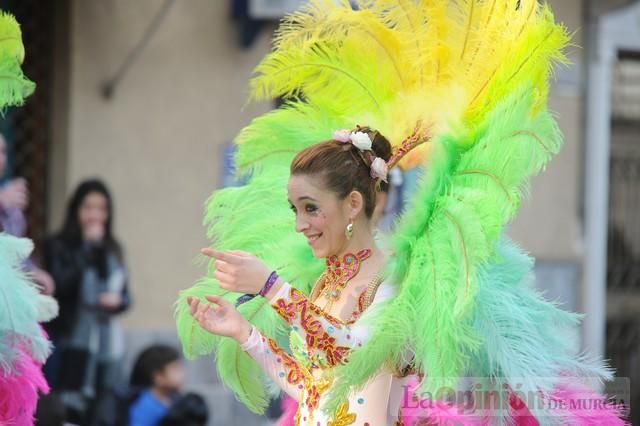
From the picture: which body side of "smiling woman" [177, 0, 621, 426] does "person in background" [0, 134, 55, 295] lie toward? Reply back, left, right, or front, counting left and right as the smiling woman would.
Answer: right

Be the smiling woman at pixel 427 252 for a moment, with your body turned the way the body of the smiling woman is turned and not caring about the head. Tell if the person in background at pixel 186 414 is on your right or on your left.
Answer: on your right

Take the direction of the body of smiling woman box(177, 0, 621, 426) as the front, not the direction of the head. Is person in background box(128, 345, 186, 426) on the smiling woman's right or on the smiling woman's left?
on the smiling woman's right

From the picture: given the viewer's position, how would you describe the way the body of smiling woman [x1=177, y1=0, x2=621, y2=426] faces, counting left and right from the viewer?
facing the viewer and to the left of the viewer

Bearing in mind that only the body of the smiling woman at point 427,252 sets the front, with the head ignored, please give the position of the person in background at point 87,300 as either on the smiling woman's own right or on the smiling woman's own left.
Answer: on the smiling woman's own right

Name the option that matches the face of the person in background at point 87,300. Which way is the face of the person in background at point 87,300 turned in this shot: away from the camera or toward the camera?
toward the camera

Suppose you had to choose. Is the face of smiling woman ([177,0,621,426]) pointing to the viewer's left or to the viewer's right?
to the viewer's left
